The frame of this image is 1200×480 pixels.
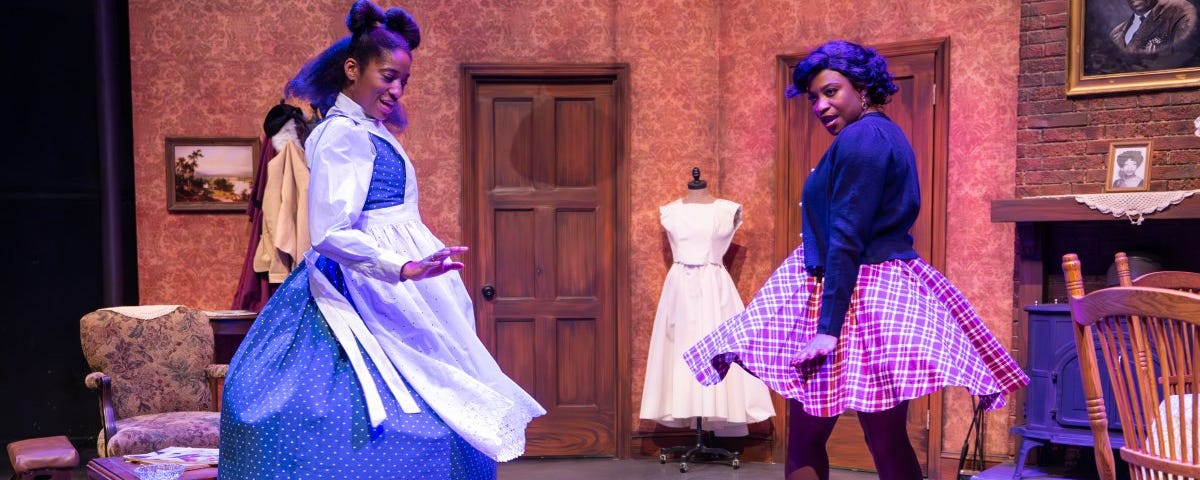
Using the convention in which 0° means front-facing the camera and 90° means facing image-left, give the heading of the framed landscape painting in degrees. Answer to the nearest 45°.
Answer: approximately 0°

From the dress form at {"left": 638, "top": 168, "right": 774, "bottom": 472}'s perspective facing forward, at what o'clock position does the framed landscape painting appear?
The framed landscape painting is roughly at 3 o'clock from the dress form.

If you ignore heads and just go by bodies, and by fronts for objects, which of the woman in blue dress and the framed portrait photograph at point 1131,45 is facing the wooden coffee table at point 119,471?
the framed portrait photograph

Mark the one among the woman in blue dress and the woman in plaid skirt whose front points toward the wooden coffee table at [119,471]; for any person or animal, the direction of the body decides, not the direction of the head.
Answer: the woman in plaid skirt

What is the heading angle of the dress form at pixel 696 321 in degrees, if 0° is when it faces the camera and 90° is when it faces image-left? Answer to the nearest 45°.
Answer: approximately 0°

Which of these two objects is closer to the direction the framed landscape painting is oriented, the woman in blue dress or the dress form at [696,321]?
the woman in blue dress

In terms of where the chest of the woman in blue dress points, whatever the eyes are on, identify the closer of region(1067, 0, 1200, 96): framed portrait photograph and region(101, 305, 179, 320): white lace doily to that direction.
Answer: the framed portrait photograph

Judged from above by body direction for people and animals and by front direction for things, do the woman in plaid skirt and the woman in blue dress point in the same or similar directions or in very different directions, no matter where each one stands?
very different directions
